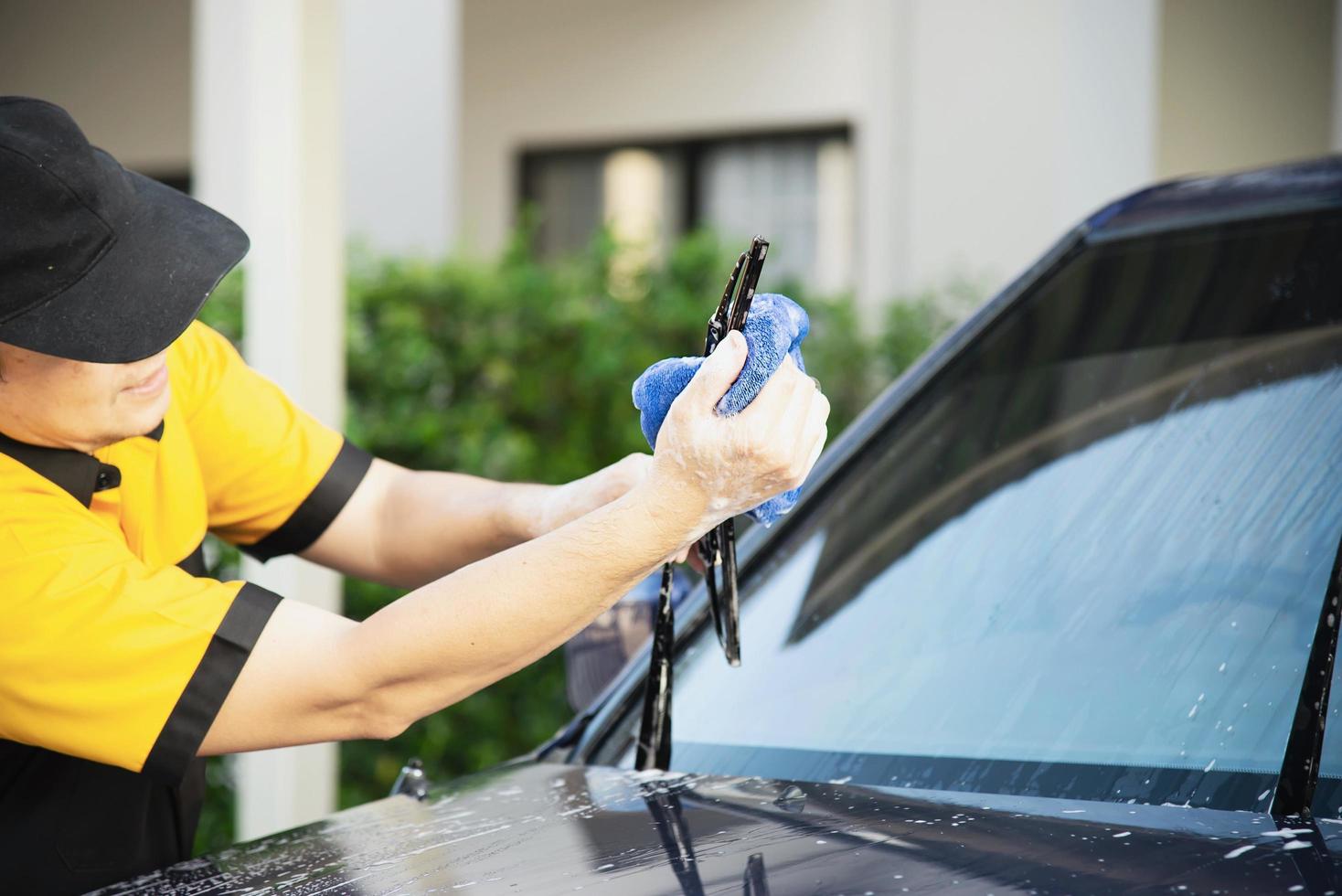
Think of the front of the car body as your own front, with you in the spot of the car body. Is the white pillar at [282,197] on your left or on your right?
on your right

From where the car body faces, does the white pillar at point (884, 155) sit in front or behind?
behind

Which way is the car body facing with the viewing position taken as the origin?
facing the viewer and to the left of the viewer

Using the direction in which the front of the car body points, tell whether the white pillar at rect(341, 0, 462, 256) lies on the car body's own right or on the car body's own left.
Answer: on the car body's own right

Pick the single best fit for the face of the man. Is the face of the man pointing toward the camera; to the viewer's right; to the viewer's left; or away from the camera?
to the viewer's right
